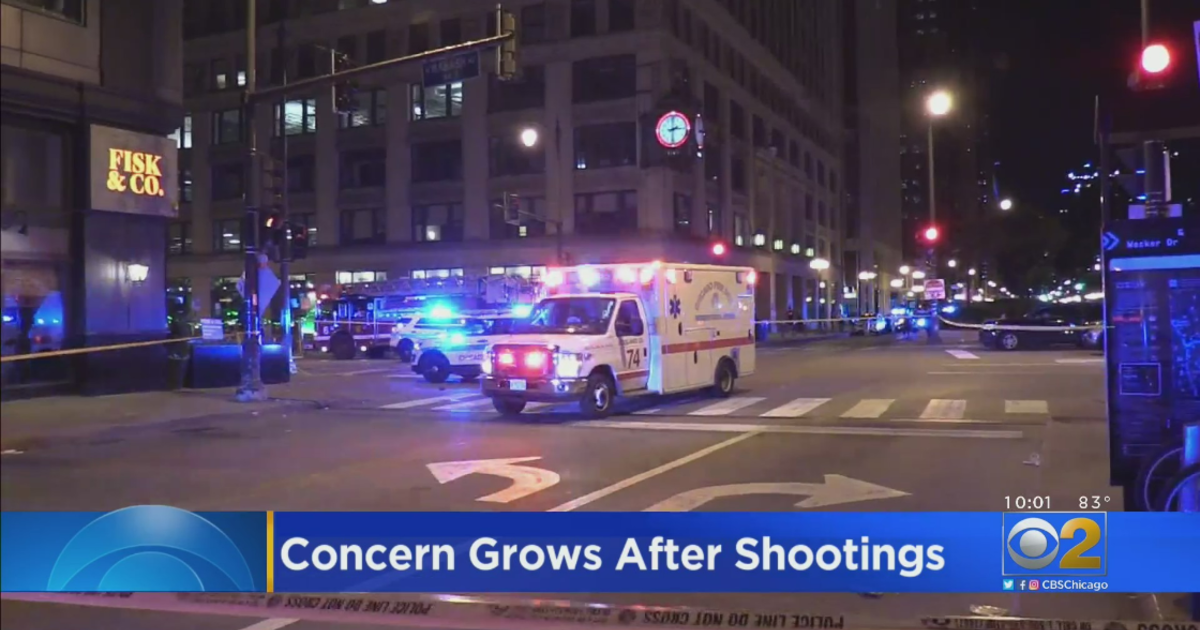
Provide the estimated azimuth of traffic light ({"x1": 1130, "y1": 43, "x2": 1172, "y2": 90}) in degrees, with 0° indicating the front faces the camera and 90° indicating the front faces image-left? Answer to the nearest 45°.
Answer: approximately 0°

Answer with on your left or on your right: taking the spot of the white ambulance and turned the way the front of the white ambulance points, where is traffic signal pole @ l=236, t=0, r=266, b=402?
on your right

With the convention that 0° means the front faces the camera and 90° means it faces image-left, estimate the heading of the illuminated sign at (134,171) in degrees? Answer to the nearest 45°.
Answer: approximately 315°

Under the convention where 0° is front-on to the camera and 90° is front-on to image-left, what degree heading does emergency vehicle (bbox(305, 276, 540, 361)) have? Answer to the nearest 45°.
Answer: approximately 90°

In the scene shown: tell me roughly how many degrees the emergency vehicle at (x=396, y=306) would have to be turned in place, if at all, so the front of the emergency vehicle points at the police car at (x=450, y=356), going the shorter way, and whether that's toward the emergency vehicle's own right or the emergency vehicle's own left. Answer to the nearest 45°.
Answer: approximately 90° to the emergency vehicle's own left

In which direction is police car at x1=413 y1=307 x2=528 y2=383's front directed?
to the viewer's left

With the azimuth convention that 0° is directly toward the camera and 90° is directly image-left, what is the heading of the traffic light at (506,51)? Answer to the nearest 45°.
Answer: approximately 180°

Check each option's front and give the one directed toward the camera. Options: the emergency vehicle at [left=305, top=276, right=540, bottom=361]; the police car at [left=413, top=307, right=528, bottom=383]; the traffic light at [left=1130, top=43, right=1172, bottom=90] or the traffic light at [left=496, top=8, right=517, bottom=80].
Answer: the traffic light at [left=1130, top=43, right=1172, bottom=90]
